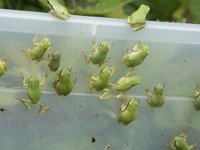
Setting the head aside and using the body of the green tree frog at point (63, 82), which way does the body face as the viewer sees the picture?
away from the camera

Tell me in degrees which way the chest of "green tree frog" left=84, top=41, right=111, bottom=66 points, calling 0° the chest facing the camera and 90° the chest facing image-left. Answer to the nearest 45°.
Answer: approximately 225°

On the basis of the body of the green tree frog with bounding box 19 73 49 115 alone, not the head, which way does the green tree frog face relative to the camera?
away from the camera

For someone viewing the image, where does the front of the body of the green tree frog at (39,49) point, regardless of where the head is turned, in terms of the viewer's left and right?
facing away from the viewer and to the right of the viewer

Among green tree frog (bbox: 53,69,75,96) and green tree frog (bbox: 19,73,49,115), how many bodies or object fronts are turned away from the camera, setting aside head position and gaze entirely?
2
